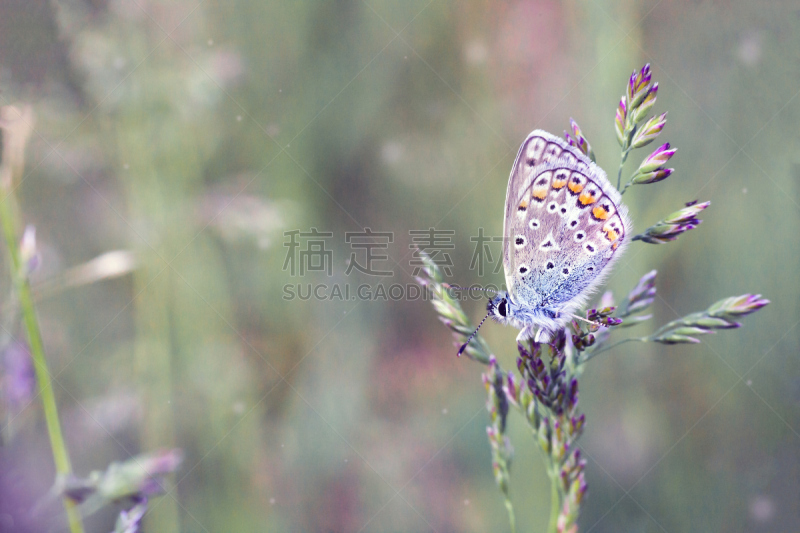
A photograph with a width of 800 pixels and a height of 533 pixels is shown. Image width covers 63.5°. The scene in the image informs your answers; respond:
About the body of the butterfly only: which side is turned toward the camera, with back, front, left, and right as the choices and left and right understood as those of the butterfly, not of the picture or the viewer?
left

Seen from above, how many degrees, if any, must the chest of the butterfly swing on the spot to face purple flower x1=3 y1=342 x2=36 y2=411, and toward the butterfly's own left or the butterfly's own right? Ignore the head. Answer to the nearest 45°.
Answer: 0° — it already faces it
